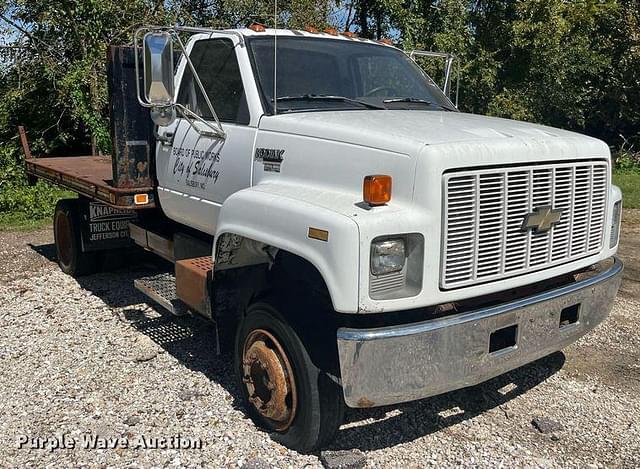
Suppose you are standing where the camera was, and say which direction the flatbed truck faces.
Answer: facing the viewer and to the right of the viewer
